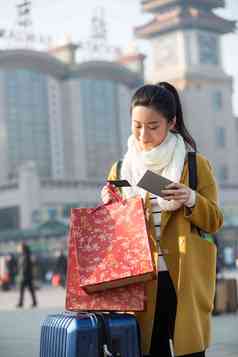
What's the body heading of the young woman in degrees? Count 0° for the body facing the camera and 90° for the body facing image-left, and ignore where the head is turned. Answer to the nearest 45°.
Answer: approximately 45°

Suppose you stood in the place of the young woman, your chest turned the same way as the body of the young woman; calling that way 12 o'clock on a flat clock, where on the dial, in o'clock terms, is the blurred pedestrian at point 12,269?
The blurred pedestrian is roughly at 4 o'clock from the young woman.
